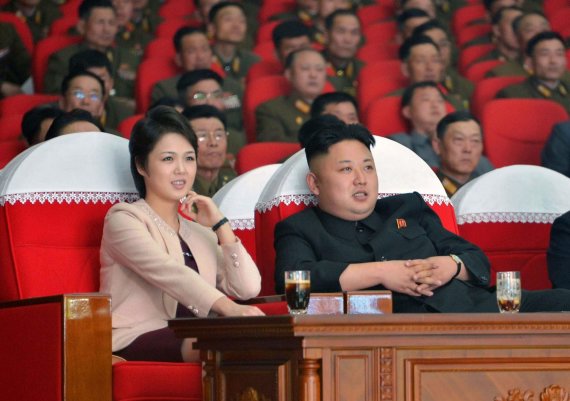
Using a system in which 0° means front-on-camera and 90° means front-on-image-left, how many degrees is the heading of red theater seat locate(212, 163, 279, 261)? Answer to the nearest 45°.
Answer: approximately 315°

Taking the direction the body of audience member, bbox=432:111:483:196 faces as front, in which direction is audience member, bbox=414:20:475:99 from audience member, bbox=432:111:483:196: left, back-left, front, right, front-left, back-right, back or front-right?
back-left

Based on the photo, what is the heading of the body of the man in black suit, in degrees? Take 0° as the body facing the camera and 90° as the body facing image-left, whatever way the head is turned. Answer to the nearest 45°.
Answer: approximately 315°

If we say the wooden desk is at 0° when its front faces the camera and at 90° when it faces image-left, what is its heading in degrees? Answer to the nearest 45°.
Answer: approximately 0°

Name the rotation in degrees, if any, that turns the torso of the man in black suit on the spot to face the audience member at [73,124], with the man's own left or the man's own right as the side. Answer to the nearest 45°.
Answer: approximately 180°

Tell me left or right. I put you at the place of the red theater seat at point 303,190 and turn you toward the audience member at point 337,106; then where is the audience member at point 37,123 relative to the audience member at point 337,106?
left

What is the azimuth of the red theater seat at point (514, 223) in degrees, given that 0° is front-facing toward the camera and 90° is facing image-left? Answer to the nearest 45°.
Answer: approximately 315°

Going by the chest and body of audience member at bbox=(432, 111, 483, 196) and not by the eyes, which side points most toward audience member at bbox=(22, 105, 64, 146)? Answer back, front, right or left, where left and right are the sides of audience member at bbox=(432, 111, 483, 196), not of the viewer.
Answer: right

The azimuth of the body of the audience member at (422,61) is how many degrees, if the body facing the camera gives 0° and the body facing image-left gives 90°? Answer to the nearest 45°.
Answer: approximately 315°
